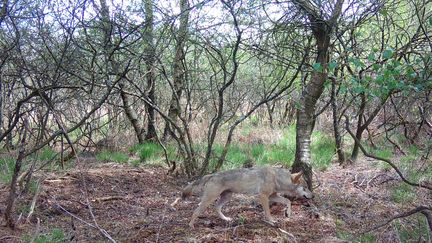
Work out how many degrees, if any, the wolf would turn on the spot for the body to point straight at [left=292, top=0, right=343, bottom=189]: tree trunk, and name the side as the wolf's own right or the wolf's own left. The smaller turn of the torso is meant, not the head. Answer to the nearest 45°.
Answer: approximately 45° to the wolf's own left

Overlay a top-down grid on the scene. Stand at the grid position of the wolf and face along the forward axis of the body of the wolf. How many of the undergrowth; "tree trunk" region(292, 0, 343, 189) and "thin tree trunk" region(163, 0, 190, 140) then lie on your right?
0

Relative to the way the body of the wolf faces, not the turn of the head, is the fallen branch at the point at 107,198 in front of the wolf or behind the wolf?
behind

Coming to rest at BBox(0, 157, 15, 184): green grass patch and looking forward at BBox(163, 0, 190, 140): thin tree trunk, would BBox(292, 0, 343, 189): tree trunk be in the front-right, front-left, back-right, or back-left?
front-right

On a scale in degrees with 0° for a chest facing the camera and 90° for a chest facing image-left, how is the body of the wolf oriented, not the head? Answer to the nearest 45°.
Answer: approximately 270°

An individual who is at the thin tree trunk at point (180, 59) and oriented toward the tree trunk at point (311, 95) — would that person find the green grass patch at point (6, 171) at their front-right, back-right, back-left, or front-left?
front-right
